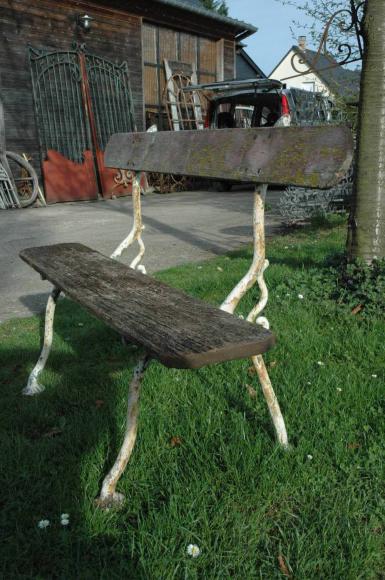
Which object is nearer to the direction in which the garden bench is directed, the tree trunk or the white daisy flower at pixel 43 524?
the white daisy flower

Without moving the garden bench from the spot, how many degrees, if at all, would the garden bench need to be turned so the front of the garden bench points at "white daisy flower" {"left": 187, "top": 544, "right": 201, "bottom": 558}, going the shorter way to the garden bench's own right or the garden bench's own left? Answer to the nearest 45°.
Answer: approximately 45° to the garden bench's own left

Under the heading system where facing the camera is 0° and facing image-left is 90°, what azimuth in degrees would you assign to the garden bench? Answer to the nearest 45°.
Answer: approximately 45°

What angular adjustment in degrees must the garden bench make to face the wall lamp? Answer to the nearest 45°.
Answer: approximately 135° to its right

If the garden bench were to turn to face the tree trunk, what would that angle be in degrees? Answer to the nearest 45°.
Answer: approximately 180°

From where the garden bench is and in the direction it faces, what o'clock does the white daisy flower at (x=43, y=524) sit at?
The white daisy flower is roughly at 12 o'clock from the garden bench.

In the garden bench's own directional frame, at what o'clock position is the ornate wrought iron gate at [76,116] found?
The ornate wrought iron gate is roughly at 4 o'clock from the garden bench.

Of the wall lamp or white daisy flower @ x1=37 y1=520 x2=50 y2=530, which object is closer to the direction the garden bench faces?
the white daisy flower
